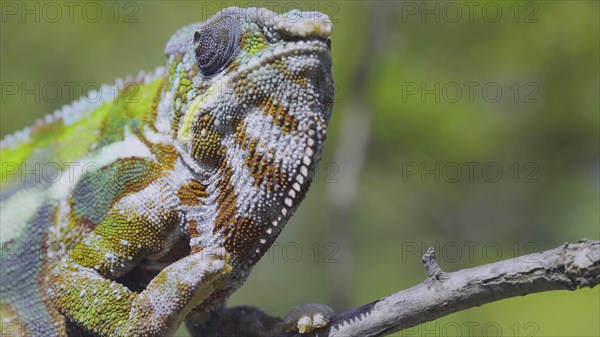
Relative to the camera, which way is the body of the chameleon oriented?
to the viewer's right
